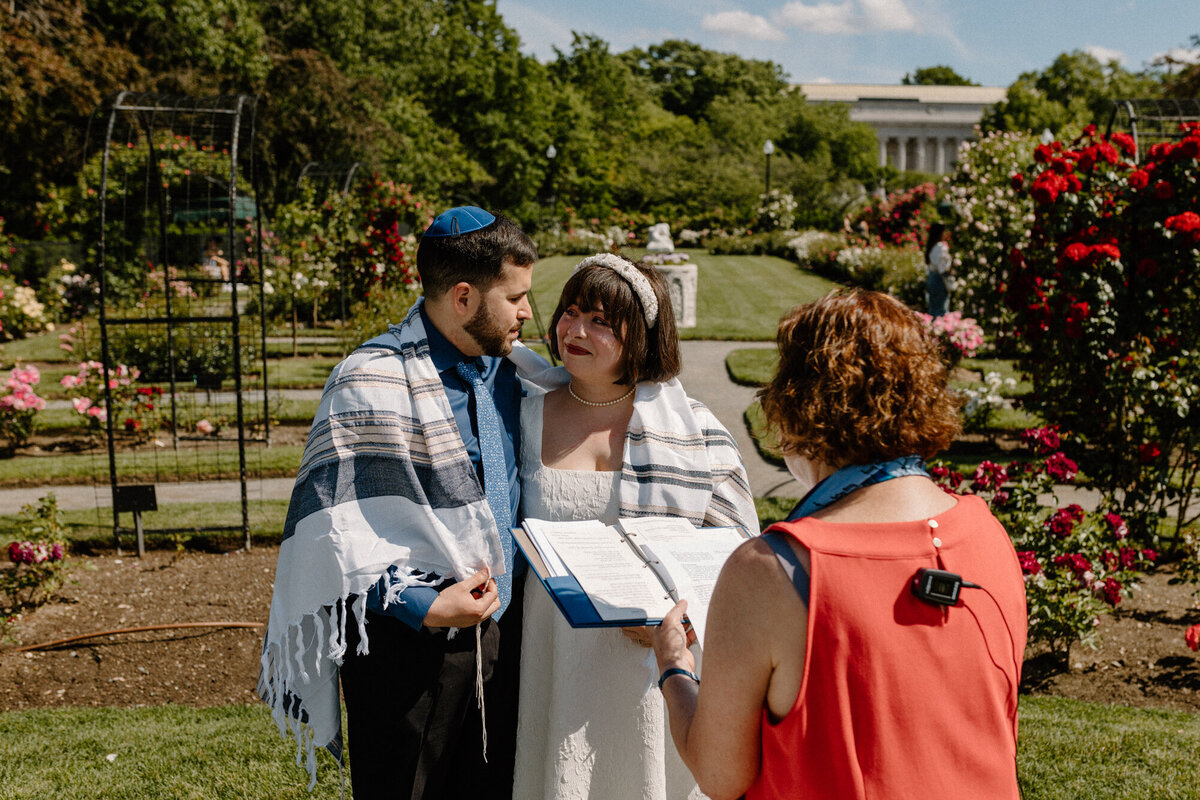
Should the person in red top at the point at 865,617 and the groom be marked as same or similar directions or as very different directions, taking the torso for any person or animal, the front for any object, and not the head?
very different directions

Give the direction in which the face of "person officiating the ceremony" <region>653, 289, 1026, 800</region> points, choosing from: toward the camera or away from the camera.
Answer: away from the camera

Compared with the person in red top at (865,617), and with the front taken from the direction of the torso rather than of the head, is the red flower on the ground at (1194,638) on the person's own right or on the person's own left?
on the person's own right

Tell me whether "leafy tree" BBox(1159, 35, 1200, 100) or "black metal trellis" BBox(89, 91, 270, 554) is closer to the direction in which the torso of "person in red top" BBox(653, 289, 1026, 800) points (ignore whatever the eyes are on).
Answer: the black metal trellis

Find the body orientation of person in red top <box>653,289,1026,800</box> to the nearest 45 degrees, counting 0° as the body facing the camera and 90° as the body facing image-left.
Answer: approximately 135°

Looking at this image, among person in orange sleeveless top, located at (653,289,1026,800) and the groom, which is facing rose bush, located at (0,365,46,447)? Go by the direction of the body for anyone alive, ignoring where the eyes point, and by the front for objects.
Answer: the person in orange sleeveless top

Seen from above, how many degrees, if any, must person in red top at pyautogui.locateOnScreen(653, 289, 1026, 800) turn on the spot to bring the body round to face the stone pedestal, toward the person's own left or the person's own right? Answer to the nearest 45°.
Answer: approximately 45° to the person's own right

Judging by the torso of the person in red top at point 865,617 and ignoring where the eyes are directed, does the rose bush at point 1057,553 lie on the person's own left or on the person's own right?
on the person's own right

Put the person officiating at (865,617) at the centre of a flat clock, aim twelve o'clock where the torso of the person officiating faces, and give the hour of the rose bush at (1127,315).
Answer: The rose bush is roughly at 2 o'clock from the person officiating.

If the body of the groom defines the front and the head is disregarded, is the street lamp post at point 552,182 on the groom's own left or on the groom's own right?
on the groom's own left
